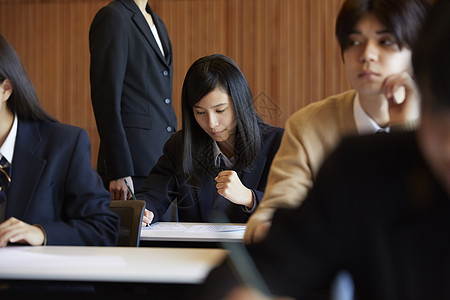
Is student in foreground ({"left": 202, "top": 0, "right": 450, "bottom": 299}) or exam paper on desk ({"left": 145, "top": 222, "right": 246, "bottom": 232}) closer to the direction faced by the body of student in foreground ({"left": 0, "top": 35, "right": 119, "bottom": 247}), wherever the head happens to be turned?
the student in foreground

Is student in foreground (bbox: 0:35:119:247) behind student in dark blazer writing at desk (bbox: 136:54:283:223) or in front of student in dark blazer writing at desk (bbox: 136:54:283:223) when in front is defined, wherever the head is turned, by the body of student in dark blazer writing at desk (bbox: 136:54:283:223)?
in front

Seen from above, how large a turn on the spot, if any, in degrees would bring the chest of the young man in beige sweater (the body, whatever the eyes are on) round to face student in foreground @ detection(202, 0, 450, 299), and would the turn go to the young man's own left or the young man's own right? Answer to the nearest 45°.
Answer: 0° — they already face them

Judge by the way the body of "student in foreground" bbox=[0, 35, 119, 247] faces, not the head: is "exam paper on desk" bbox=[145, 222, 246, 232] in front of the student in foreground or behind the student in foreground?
behind

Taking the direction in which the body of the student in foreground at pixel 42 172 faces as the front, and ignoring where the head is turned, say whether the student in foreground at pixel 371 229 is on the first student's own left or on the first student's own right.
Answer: on the first student's own left

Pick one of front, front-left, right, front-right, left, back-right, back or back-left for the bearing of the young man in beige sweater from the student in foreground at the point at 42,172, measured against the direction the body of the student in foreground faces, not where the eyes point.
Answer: left

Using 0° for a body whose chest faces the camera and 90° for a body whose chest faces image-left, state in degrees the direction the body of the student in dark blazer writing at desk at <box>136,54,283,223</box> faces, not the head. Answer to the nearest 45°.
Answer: approximately 0°

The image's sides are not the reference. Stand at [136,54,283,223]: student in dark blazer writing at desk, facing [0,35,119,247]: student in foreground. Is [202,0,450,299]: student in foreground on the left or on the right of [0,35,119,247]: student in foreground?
left

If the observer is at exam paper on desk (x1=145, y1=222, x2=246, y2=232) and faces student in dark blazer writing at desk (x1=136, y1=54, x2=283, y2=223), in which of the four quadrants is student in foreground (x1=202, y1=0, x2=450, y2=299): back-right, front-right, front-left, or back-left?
back-right
